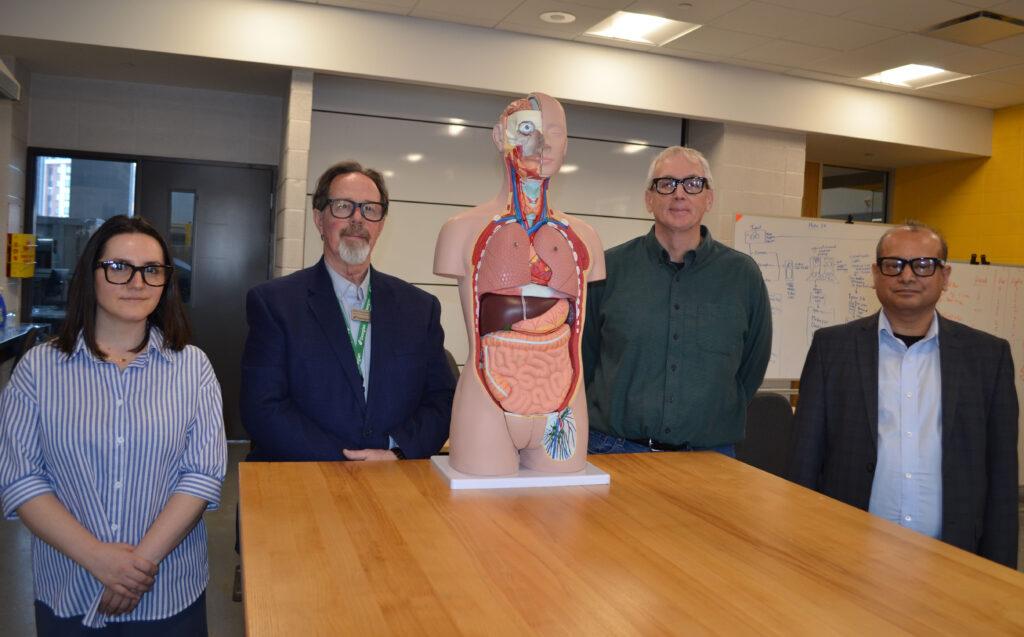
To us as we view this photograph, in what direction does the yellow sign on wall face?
facing the viewer and to the right of the viewer

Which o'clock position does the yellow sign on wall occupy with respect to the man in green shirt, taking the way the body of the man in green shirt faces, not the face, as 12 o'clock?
The yellow sign on wall is roughly at 4 o'clock from the man in green shirt.

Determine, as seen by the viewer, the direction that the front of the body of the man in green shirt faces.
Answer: toward the camera

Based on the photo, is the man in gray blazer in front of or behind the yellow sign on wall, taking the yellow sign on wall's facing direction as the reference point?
in front

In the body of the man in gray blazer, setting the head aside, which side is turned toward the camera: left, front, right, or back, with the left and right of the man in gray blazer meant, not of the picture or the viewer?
front

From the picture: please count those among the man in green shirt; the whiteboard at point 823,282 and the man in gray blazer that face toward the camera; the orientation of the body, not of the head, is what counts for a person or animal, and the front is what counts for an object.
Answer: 3

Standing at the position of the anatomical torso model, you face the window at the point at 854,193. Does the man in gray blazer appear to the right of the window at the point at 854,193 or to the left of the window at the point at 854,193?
right

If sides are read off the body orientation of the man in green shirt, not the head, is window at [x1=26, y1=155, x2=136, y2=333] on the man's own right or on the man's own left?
on the man's own right

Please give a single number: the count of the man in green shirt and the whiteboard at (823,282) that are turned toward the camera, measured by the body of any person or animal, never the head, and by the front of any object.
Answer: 2

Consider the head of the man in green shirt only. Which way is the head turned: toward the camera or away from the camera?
toward the camera

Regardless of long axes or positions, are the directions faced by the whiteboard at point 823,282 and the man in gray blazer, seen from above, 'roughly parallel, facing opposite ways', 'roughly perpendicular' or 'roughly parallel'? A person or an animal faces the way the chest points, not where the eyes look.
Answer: roughly parallel

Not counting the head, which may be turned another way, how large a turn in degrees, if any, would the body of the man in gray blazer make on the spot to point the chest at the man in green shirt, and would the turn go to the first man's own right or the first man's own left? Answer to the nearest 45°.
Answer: approximately 90° to the first man's own right
